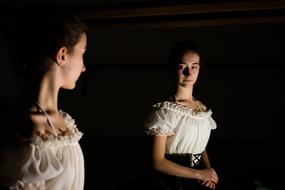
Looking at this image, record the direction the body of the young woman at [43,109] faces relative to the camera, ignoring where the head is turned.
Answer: to the viewer's right

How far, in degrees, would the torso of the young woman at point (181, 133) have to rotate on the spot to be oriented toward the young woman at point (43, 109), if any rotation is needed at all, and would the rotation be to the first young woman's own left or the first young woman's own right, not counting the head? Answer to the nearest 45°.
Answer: approximately 90° to the first young woman's own right

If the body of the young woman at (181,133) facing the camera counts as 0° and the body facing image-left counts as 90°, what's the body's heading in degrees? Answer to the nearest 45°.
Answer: approximately 315°

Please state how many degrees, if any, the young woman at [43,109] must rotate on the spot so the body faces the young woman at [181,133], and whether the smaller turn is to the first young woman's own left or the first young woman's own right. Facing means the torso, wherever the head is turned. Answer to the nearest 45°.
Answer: approximately 45° to the first young woman's own left

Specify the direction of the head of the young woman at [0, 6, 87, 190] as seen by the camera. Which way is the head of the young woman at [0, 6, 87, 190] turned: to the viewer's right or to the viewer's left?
to the viewer's right

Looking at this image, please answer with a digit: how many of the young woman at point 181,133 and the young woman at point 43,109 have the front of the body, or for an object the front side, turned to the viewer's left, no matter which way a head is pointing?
0
